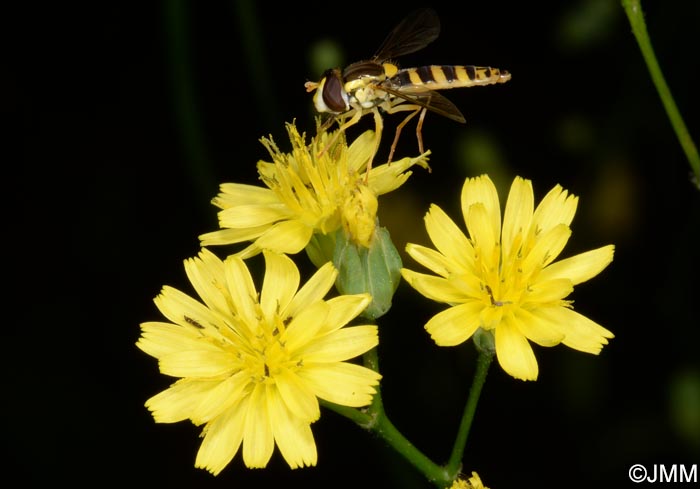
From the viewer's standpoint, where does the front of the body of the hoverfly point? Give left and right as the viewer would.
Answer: facing to the left of the viewer

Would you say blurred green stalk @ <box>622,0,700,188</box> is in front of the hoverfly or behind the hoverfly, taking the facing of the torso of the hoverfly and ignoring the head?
behind
